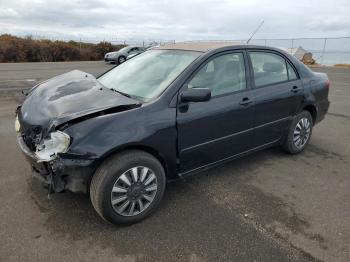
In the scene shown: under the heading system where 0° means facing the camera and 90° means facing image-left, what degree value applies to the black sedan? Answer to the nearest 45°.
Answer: approximately 45°
